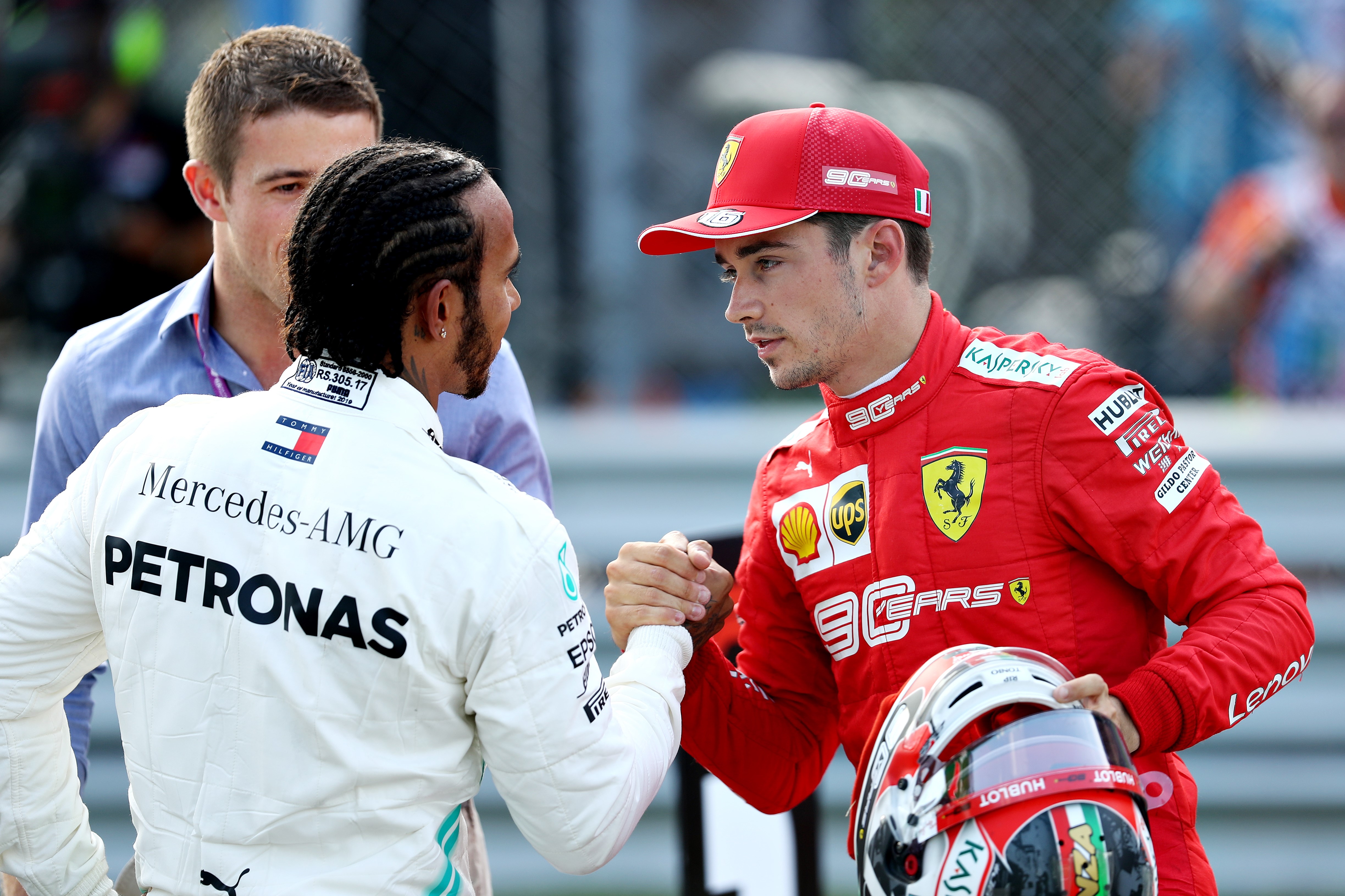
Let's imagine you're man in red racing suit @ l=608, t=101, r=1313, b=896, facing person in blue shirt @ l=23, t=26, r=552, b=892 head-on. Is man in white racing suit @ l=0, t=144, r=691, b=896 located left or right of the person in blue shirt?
left

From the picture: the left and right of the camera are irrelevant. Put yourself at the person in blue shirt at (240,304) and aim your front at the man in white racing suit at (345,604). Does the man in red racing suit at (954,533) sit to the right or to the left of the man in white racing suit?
left

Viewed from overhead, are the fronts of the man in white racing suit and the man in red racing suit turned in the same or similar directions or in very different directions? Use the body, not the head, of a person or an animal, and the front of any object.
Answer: very different directions

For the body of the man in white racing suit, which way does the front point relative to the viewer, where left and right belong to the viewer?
facing away from the viewer and to the right of the viewer

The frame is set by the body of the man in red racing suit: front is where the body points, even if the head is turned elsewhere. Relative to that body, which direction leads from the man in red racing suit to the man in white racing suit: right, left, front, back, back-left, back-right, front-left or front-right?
front

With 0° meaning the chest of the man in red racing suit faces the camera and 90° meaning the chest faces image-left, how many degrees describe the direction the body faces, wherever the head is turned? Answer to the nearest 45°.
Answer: approximately 45°

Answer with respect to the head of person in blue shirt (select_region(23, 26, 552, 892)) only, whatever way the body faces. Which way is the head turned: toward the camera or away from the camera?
toward the camera

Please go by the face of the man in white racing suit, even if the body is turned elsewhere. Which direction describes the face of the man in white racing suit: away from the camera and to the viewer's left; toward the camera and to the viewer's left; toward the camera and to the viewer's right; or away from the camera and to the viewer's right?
away from the camera and to the viewer's right

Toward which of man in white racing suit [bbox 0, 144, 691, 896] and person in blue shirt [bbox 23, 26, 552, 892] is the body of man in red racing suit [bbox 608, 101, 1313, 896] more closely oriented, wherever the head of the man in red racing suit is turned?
the man in white racing suit

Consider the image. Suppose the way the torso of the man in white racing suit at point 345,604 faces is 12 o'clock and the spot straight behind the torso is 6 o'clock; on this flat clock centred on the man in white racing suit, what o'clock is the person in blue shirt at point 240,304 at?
The person in blue shirt is roughly at 10 o'clock from the man in white racing suit.
